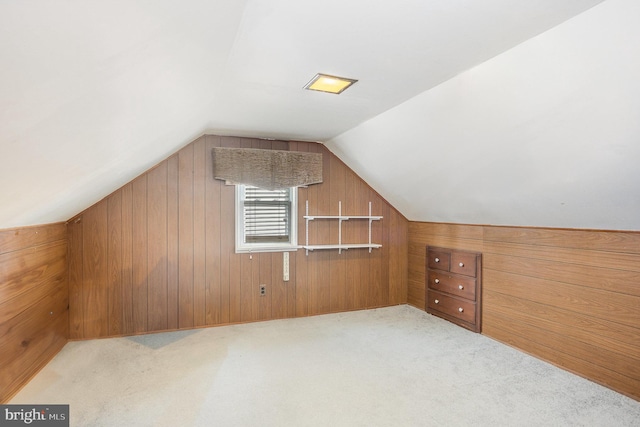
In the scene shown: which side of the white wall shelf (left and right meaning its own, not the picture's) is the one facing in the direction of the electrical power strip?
right

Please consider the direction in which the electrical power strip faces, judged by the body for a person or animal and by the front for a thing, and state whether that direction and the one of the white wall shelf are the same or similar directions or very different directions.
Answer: same or similar directions

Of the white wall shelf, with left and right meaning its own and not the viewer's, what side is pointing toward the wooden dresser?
left

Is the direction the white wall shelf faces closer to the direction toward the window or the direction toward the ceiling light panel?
the ceiling light panel

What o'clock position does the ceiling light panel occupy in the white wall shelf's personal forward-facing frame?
The ceiling light panel is roughly at 12 o'clock from the white wall shelf.

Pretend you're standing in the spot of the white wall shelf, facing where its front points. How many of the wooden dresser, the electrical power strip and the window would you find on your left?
1

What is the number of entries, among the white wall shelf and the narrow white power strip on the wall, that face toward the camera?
2

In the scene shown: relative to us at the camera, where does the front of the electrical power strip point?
facing the viewer

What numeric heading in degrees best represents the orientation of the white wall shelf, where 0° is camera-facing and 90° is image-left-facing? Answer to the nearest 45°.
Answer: approximately 0°

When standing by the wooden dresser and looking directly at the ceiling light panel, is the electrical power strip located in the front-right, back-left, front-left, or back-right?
front-right

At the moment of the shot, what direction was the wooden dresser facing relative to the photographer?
facing the viewer and to the left of the viewer
